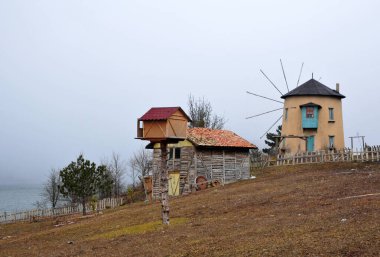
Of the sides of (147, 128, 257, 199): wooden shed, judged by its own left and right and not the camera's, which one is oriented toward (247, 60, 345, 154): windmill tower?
back

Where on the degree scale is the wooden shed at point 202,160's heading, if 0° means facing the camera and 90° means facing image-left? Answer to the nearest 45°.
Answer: approximately 45°

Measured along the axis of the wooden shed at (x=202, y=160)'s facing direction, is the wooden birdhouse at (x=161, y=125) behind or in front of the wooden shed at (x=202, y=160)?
in front

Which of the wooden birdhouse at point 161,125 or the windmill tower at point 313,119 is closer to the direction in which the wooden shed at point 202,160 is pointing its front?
the wooden birdhouse

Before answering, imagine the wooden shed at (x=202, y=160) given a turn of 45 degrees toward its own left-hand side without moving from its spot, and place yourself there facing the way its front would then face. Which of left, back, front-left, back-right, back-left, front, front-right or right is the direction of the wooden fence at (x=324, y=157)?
left
